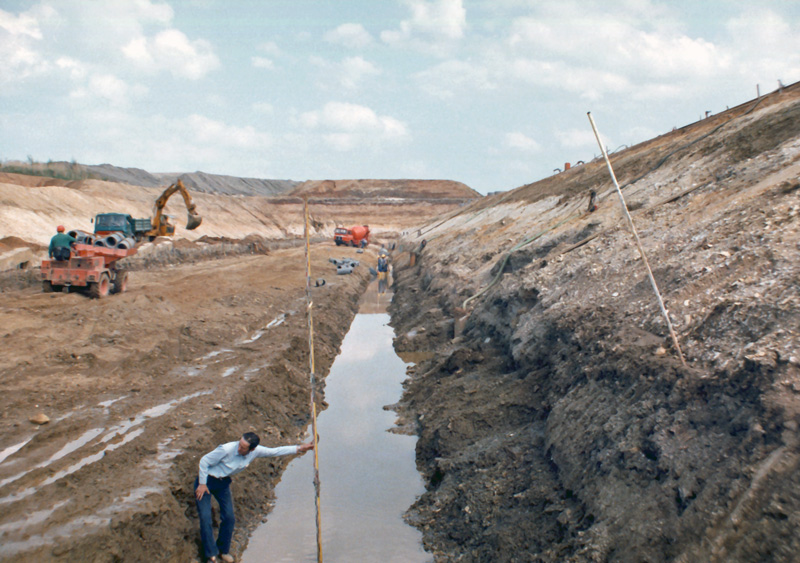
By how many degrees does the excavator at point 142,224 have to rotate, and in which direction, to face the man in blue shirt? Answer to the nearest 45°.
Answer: approximately 90° to its right

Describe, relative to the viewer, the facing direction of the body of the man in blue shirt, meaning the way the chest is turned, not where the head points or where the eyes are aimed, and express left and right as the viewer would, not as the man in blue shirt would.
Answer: facing the viewer and to the right of the viewer

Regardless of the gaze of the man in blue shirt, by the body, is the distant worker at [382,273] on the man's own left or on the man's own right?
on the man's own left

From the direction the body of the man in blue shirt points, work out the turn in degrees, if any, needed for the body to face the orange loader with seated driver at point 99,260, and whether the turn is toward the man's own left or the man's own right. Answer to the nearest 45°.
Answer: approximately 135° to the man's own left

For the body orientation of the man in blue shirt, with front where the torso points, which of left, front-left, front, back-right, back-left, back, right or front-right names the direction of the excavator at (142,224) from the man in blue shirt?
back-left
